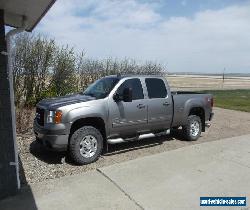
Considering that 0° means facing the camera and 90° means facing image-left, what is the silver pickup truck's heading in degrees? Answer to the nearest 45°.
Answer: approximately 45°
